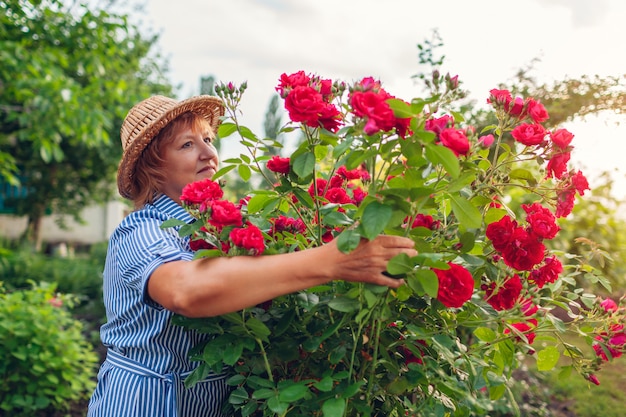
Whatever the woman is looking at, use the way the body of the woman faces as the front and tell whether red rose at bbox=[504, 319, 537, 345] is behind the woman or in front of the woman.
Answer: in front

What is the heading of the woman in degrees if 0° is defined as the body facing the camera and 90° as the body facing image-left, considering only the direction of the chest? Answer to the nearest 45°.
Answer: approximately 270°

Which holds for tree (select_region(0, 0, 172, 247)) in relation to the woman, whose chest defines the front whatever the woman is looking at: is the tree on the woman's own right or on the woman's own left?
on the woman's own left

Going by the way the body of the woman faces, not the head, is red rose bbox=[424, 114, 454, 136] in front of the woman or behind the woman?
in front

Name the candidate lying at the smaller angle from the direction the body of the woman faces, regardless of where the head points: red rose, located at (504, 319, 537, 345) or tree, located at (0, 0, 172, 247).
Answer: the red rose

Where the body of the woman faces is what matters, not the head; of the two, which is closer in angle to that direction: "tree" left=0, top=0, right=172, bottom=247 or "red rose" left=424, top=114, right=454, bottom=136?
the red rose

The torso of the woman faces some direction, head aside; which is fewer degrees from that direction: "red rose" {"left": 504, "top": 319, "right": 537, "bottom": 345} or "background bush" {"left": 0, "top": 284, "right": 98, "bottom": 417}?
the red rose
